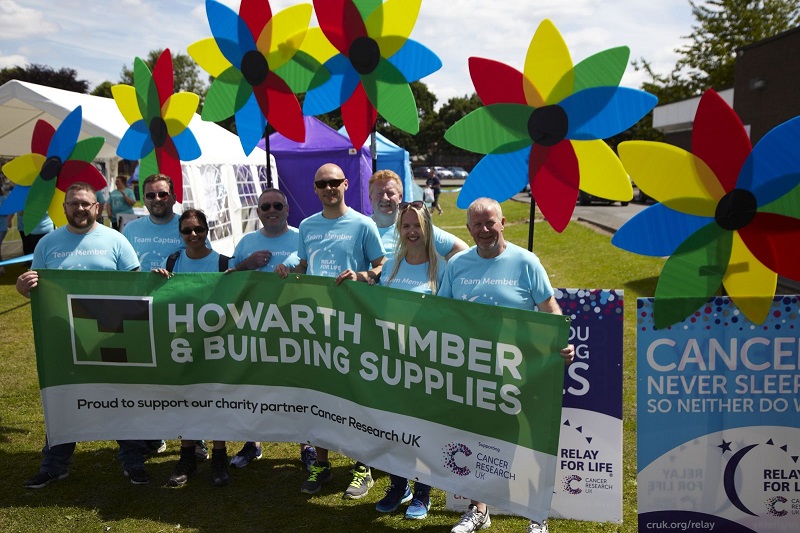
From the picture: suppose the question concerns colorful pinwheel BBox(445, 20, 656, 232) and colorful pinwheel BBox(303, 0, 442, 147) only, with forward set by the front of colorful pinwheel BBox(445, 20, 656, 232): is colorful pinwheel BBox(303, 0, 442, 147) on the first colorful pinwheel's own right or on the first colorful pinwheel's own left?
on the first colorful pinwheel's own right

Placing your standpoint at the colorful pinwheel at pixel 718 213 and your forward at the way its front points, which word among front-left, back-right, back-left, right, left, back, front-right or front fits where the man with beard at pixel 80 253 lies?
right

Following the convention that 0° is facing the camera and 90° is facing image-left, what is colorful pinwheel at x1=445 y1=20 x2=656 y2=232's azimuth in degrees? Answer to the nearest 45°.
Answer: approximately 0°

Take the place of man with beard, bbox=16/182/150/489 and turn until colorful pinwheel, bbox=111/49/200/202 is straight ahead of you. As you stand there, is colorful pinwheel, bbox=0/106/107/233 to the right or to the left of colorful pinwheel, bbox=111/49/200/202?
left

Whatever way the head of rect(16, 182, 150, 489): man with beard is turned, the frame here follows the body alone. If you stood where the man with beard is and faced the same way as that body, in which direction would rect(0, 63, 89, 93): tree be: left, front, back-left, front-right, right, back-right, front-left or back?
back
